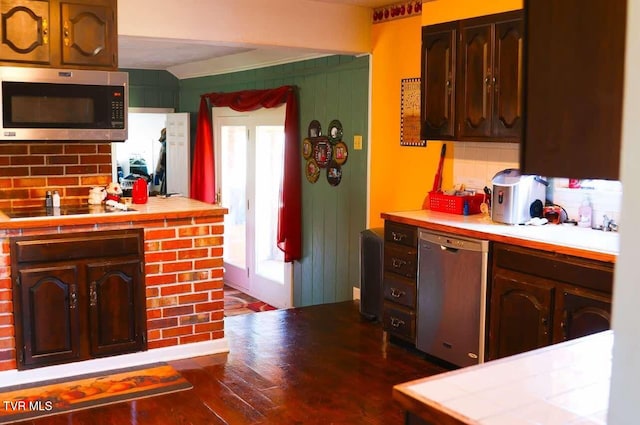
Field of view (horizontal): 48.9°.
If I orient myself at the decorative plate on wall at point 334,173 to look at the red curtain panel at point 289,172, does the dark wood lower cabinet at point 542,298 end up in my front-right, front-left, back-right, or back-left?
back-left

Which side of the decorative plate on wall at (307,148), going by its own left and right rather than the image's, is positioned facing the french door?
right

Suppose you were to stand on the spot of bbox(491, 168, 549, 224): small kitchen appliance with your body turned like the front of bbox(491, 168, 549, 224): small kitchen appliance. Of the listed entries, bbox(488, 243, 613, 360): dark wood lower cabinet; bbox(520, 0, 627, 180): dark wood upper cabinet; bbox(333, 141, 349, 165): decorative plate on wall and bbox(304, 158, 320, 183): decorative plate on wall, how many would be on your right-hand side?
2

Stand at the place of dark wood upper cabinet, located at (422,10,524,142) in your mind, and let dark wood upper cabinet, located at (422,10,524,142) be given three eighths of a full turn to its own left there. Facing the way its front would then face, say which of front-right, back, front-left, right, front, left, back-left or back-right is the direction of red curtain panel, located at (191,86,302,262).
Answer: back-left

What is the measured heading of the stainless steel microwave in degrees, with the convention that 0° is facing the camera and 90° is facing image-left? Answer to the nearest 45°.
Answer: approximately 0°

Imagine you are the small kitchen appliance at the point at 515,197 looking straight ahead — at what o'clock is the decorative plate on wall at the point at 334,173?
The decorative plate on wall is roughly at 3 o'clock from the small kitchen appliance.

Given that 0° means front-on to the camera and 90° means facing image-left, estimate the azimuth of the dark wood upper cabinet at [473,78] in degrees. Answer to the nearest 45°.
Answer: approximately 45°

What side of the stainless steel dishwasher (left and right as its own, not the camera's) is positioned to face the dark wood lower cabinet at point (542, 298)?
left

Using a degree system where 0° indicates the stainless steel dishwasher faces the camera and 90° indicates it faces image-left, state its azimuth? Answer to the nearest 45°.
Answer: approximately 45°

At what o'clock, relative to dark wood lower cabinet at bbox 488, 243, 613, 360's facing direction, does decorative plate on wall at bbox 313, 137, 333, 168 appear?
The decorative plate on wall is roughly at 3 o'clock from the dark wood lower cabinet.

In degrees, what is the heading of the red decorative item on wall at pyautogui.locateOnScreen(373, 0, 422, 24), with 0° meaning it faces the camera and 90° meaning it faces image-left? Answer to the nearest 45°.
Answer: approximately 45°
